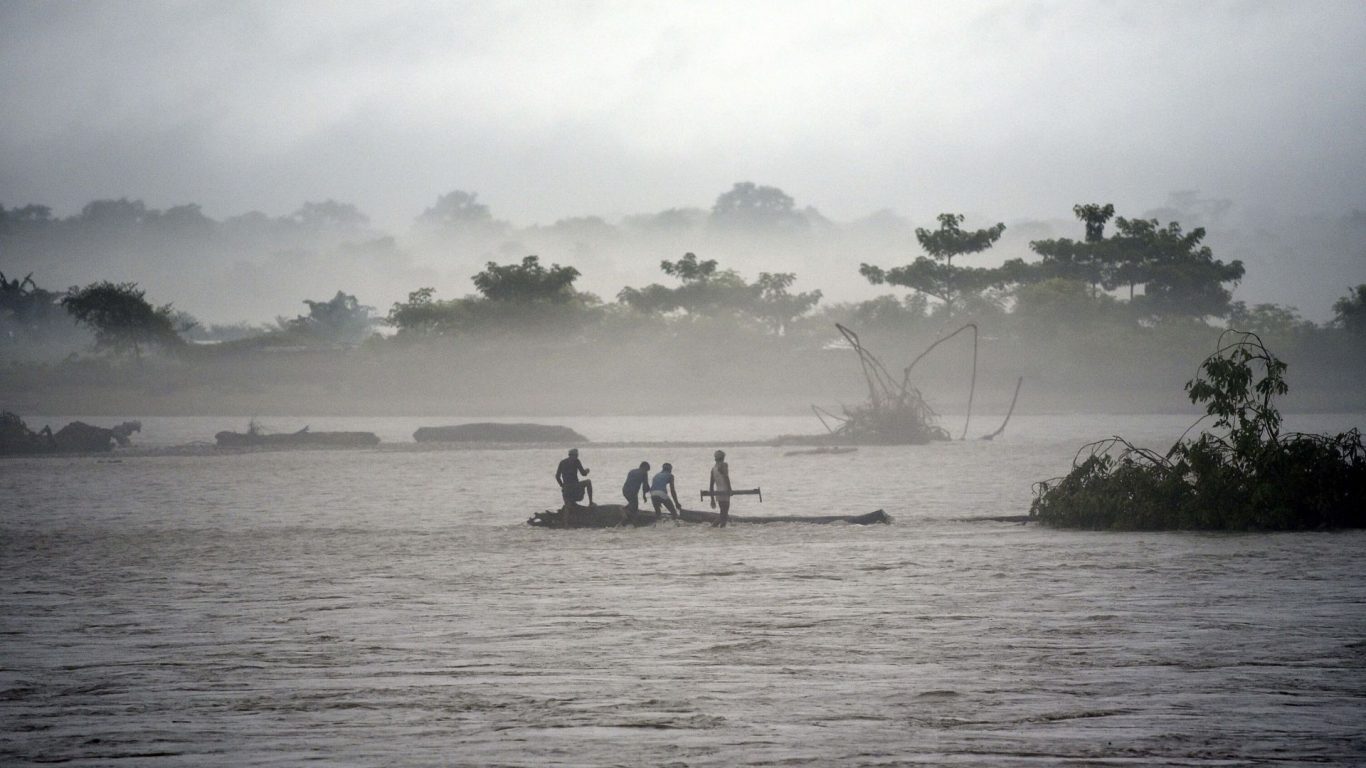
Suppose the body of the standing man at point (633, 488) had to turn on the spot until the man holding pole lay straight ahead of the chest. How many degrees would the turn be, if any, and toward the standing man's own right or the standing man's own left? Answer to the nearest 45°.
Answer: approximately 45° to the standing man's own right

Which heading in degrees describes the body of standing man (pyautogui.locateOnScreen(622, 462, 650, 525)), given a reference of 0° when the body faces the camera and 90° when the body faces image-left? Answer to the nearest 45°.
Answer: approximately 270°

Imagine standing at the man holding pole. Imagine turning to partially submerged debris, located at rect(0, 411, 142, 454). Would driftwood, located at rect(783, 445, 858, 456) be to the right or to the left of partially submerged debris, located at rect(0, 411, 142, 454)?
right

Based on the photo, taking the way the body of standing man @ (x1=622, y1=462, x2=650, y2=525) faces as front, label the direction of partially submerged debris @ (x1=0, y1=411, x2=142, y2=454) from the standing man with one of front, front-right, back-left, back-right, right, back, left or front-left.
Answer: back-left

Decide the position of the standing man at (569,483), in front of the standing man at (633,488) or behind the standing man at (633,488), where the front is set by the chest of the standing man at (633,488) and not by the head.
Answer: behind

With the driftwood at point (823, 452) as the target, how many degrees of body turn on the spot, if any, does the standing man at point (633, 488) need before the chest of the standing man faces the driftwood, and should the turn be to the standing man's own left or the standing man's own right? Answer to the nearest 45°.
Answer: approximately 90° to the standing man's own left
